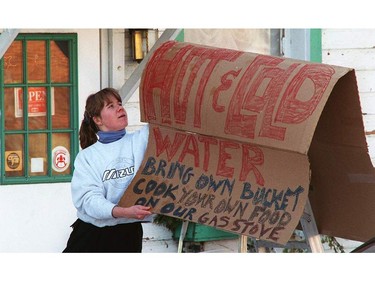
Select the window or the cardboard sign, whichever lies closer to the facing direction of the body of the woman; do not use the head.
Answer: the cardboard sign

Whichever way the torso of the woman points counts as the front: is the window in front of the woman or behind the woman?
behind

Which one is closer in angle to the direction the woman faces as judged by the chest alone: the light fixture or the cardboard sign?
the cardboard sign

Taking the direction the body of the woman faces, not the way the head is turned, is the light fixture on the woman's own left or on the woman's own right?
on the woman's own left

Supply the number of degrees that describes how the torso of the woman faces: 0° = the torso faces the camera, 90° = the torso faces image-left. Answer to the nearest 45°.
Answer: approximately 315°
